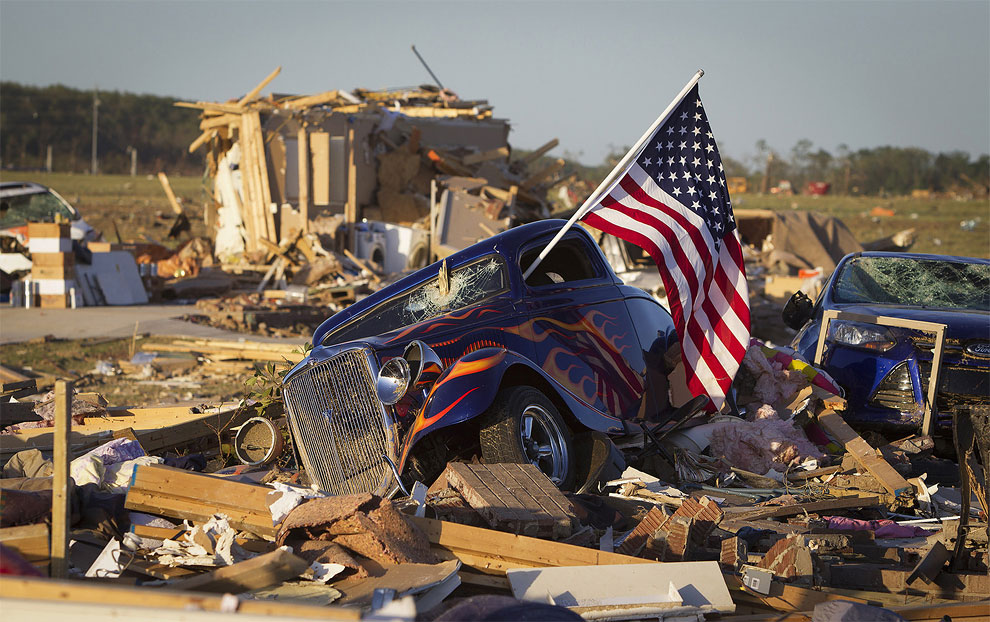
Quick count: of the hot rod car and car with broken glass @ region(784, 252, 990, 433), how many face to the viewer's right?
0

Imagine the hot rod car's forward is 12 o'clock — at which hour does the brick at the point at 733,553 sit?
The brick is roughly at 9 o'clock from the hot rod car.

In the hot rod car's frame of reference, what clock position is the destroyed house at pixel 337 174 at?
The destroyed house is roughly at 4 o'clock from the hot rod car.

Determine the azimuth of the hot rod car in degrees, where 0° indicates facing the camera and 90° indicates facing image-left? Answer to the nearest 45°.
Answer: approximately 45°

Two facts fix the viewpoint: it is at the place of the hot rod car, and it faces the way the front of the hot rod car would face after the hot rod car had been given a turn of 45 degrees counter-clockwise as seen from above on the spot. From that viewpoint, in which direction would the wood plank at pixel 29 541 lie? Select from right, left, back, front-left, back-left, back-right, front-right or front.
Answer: front-right

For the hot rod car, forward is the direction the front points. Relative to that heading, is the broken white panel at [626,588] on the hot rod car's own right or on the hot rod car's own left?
on the hot rod car's own left

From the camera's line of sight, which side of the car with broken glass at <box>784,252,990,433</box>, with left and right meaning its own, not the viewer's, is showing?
front

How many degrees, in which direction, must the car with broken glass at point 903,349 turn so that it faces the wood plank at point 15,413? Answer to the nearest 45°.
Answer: approximately 45° to its right

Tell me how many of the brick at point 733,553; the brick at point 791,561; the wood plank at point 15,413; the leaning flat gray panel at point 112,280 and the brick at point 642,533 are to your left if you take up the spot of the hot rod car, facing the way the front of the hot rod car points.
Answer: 3

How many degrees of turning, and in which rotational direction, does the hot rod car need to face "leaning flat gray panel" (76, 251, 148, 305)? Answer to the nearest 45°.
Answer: approximately 90° to its right

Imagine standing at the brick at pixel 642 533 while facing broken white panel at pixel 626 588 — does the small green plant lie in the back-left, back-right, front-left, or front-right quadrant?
back-right

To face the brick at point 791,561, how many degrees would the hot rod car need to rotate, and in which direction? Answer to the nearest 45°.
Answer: approximately 90° to its left

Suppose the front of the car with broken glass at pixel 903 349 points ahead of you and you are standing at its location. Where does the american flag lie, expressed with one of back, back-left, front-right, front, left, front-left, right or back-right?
front-right

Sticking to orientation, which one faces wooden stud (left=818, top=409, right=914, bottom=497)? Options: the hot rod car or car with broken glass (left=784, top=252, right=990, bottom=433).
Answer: the car with broken glass

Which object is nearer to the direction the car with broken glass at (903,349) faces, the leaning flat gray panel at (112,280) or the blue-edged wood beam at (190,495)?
the blue-edged wood beam

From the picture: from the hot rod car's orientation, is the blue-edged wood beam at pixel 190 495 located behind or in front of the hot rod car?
in front
